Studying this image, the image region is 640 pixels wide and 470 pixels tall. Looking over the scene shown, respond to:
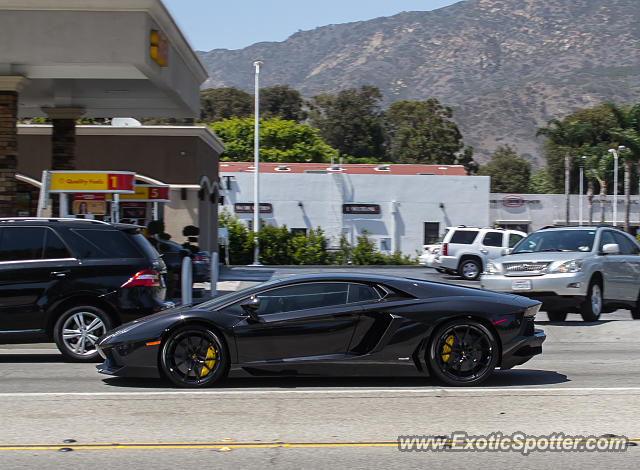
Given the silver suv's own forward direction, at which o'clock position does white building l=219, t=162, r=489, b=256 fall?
The white building is roughly at 4 o'clock from the silver suv.

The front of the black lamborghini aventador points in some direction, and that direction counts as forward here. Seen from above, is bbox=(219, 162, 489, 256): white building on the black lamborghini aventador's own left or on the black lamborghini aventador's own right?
on the black lamborghini aventador's own right

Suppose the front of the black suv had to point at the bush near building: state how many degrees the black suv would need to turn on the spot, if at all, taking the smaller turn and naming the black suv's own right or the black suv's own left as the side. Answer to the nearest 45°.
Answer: approximately 90° to the black suv's own right

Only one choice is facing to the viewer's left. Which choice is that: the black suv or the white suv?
the black suv

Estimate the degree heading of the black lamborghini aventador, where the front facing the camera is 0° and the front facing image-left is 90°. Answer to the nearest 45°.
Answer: approximately 90°

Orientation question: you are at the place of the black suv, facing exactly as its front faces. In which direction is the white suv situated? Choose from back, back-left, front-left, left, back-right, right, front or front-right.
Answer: back-right

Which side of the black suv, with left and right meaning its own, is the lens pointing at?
left

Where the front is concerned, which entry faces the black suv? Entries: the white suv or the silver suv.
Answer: the silver suv

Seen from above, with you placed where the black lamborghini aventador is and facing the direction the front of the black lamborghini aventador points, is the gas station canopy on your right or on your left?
on your right

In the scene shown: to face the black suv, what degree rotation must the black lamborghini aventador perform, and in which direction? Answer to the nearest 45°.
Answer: approximately 45° to its right

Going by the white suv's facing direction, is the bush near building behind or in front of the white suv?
behind

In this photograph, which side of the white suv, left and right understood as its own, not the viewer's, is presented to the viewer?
right

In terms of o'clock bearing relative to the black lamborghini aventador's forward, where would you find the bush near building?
The bush near building is roughly at 3 o'clock from the black lamborghini aventador.
